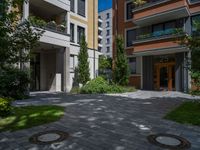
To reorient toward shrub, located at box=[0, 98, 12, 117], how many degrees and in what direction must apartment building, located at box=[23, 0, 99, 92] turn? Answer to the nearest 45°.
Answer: approximately 45° to its right

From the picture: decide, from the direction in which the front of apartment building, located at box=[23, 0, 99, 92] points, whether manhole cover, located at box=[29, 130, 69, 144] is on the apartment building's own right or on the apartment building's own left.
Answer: on the apartment building's own right

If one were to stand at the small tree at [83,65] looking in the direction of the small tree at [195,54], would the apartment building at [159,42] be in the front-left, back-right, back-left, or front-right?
front-left

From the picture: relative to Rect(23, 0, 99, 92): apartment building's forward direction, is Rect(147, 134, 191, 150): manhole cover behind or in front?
in front

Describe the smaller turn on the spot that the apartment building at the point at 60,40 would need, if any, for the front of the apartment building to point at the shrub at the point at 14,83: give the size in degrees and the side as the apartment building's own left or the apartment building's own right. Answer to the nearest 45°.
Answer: approximately 45° to the apartment building's own right

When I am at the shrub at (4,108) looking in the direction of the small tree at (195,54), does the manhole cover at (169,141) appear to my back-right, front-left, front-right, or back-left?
front-right

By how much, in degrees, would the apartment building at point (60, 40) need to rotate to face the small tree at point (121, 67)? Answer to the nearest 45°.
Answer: approximately 45° to its left

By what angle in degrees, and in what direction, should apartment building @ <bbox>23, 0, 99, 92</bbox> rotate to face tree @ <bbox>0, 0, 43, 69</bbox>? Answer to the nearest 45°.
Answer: approximately 45° to its right

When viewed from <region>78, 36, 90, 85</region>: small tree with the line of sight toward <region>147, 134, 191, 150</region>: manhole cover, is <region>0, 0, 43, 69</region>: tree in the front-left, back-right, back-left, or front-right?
front-right

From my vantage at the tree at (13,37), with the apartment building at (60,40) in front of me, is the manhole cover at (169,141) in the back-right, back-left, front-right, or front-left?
back-right

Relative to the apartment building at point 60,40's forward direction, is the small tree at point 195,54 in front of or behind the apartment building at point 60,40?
in front
